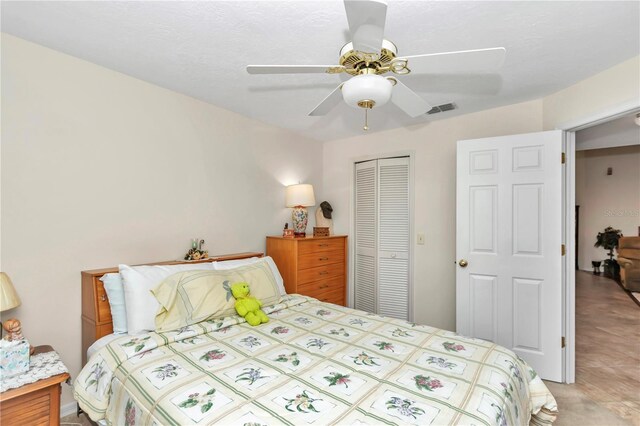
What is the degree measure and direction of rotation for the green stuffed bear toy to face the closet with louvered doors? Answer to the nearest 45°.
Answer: approximately 90° to its left

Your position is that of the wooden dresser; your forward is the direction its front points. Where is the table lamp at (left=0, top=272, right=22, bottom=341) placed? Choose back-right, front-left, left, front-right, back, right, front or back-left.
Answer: right

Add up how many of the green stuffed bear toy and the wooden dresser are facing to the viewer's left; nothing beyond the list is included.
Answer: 0

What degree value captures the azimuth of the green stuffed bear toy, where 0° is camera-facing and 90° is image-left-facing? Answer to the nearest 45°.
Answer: approximately 315°

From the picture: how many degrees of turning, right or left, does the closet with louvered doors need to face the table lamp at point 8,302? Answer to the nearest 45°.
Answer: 0° — it already faces it

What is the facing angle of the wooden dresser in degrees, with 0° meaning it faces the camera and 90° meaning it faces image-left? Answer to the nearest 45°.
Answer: approximately 315°

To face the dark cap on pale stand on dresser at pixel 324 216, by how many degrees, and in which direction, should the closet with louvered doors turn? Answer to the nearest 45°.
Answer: approximately 45° to its right

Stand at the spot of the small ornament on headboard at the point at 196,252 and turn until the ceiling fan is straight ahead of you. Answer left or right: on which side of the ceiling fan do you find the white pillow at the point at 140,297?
right

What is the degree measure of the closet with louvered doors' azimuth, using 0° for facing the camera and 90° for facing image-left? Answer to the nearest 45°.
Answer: approximately 45°

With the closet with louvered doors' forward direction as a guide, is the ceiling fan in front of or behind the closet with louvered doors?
in front

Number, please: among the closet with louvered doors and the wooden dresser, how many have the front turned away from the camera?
0
